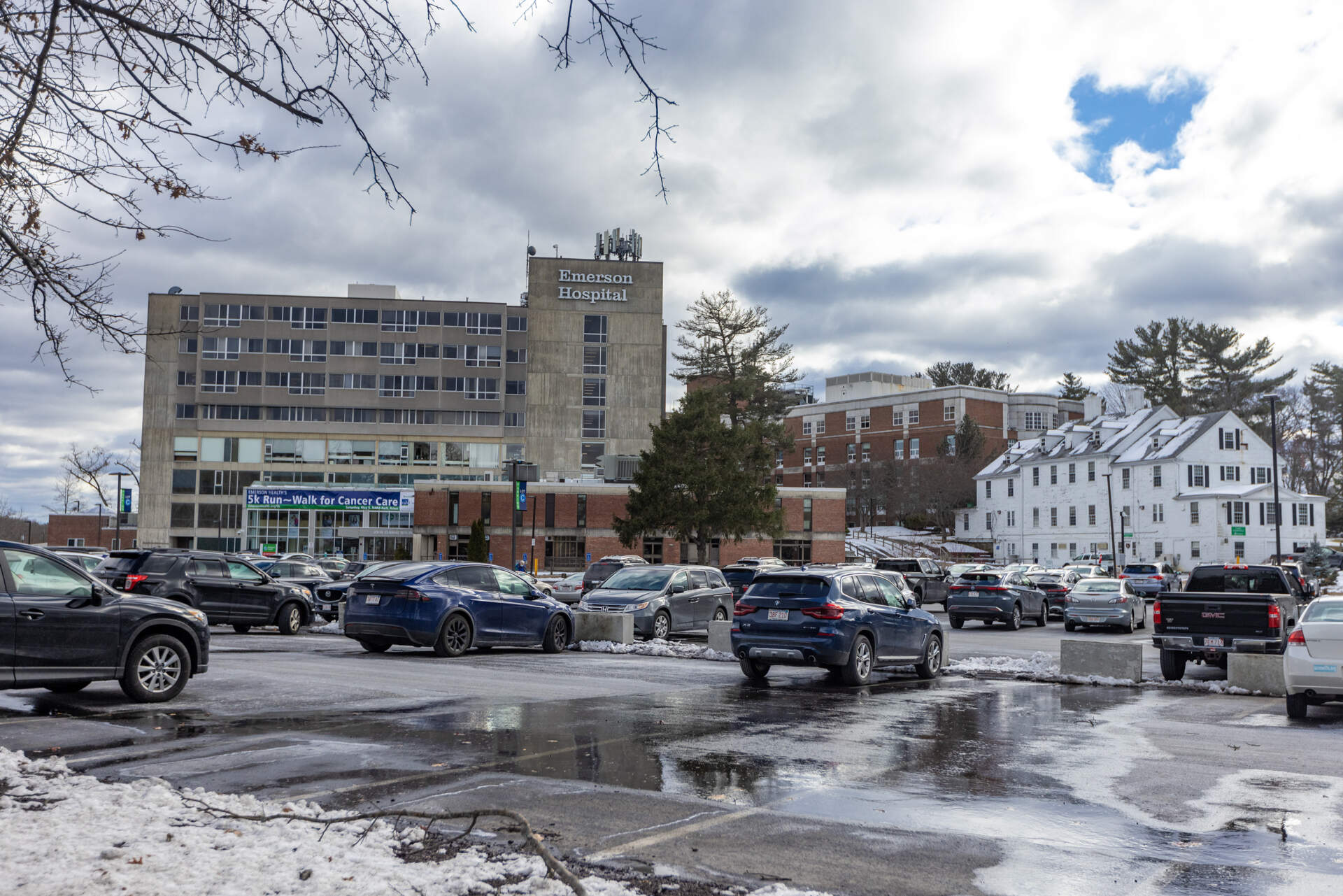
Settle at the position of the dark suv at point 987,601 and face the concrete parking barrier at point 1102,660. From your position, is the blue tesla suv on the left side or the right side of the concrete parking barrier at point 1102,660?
right

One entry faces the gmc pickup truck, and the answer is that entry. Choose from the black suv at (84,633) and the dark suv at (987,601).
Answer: the black suv

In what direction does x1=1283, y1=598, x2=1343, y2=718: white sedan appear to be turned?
away from the camera

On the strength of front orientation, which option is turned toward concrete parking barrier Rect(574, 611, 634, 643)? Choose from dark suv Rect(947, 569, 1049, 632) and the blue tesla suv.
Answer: the blue tesla suv

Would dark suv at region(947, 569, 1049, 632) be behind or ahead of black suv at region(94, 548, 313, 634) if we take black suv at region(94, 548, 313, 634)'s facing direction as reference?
ahead

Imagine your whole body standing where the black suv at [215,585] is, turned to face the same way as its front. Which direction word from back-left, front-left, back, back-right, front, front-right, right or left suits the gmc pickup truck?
right

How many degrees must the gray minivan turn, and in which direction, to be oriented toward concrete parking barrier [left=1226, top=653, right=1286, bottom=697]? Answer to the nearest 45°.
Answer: approximately 90° to its left

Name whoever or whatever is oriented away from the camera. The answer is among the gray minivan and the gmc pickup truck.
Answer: the gmc pickup truck

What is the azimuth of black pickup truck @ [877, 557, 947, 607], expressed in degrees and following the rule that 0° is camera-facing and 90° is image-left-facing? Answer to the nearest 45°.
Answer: approximately 225°

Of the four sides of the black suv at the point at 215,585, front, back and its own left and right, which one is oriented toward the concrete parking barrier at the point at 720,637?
right

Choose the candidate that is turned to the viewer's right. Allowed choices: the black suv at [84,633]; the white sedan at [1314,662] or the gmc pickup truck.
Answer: the black suv

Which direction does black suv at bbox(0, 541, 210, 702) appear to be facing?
to the viewer's right

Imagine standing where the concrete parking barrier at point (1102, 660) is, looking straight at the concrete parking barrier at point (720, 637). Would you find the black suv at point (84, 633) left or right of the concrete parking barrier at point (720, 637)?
left

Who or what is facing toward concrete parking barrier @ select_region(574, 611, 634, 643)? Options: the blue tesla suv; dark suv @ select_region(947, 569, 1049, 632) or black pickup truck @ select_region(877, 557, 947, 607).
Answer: the blue tesla suv

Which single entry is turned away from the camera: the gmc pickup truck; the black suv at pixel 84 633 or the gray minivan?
the gmc pickup truck

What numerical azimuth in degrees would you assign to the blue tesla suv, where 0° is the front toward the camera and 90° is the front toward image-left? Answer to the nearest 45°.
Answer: approximately 225°

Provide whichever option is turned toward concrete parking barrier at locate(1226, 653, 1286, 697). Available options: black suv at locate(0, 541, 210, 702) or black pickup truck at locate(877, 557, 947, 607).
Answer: the black suv

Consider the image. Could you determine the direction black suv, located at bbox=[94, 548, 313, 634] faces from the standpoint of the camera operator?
facing away from the viewer and to the right of the viewer

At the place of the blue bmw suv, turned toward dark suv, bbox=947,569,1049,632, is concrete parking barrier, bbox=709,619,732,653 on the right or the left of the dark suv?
left

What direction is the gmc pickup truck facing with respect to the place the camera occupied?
facing away from the viewer
